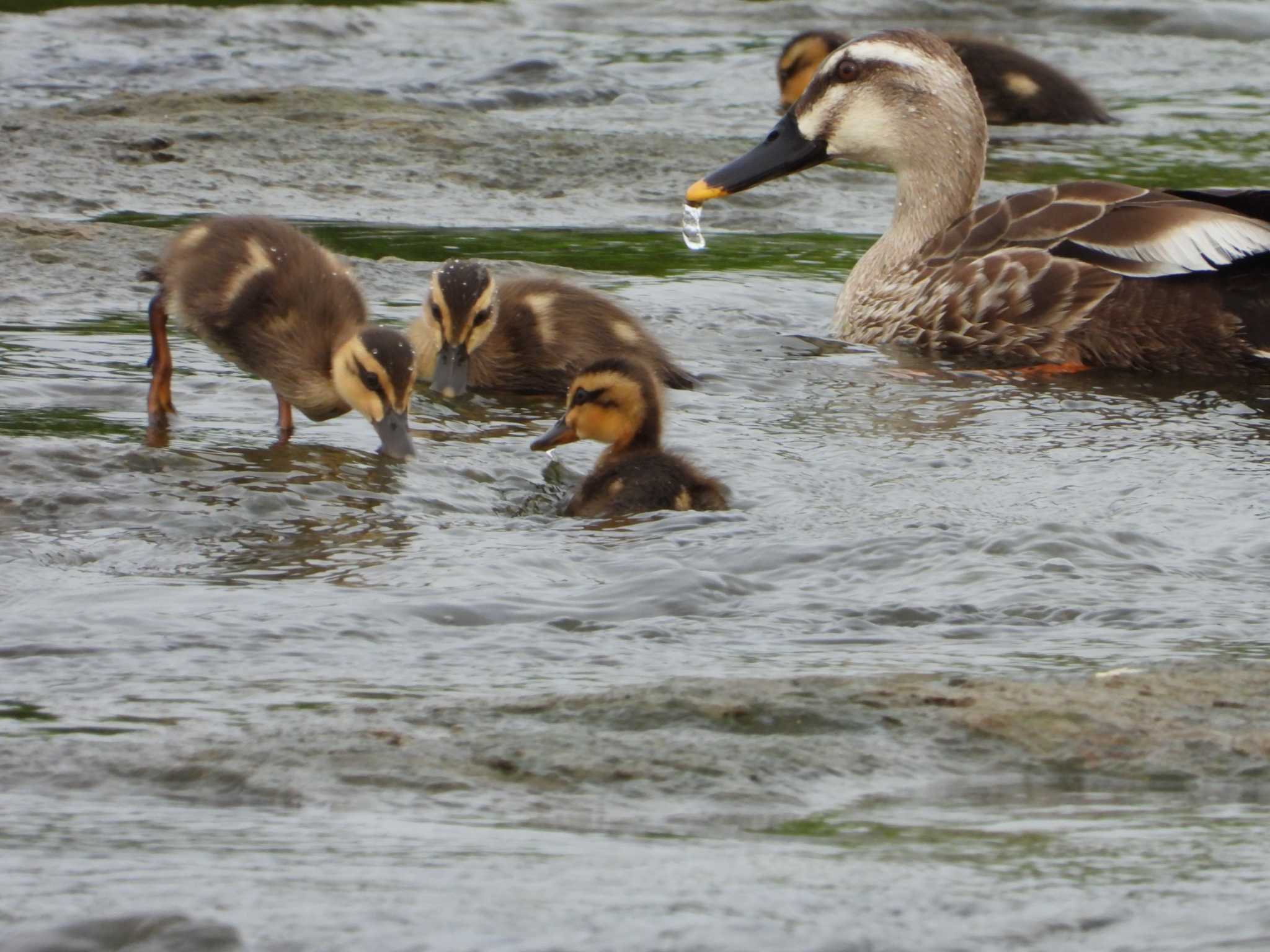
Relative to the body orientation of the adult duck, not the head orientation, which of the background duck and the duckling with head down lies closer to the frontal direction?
the duckling with head down

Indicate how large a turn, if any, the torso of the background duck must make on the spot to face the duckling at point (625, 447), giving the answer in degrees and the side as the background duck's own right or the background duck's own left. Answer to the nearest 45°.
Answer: approximately 90° to the background duck's own left

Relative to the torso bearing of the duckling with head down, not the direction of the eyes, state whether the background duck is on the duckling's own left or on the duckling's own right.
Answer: on the duckling's own left

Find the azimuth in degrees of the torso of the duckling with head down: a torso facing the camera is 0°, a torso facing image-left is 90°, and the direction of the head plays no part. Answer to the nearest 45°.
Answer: approximately 315°

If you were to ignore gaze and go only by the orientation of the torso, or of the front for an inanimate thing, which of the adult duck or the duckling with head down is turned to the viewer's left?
the adult duck

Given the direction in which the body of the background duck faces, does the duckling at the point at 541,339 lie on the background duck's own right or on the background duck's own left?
on the background duck's own left

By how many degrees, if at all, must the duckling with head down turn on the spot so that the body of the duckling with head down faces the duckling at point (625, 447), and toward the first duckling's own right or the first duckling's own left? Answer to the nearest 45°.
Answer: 0° — it already faces it

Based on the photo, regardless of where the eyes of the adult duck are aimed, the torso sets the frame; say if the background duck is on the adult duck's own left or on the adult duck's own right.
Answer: on the adult duck's own right

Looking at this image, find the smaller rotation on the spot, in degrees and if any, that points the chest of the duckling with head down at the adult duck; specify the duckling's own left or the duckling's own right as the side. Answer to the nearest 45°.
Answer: approximately 45° to the duckling's own left

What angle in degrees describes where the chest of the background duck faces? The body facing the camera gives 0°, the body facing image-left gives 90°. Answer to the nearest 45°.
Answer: approximately 90°

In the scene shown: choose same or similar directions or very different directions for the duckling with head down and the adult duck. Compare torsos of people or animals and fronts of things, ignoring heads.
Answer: very different directions

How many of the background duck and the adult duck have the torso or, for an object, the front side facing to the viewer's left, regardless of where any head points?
2

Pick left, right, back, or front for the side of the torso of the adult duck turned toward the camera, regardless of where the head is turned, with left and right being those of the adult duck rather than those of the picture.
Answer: left
